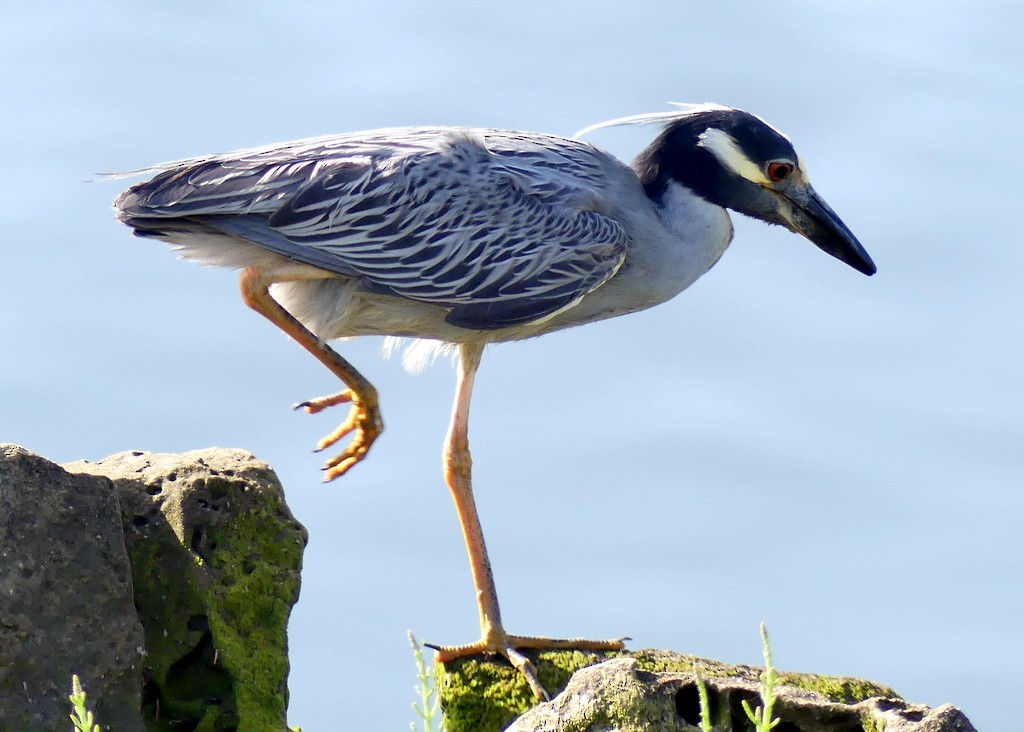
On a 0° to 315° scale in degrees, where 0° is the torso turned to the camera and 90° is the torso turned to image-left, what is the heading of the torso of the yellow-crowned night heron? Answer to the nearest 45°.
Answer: approximately 270°
